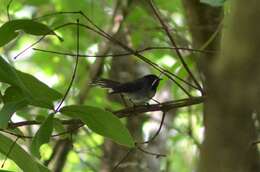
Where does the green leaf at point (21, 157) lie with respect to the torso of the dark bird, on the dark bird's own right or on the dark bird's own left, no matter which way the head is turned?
on the dark bird's own right

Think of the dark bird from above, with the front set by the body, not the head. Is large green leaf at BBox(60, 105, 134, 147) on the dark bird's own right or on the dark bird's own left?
on the dark bird's own right

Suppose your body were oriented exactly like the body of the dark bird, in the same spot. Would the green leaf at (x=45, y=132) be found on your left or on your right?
on your right

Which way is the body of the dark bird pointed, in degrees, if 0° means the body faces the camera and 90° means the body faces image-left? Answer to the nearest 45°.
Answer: approximately 270°
